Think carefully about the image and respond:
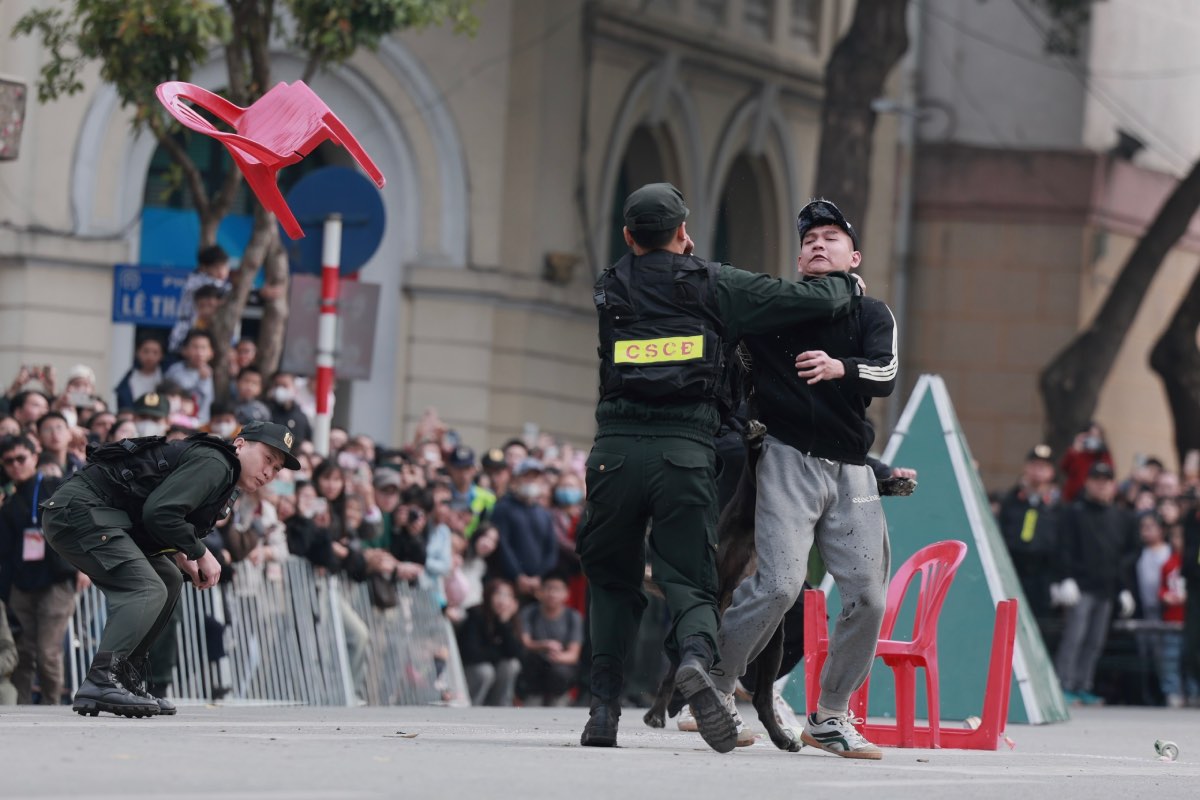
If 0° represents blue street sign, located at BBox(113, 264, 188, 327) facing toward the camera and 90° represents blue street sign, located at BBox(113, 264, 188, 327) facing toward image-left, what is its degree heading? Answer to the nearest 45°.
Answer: approximately 0°

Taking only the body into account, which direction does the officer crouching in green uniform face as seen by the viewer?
to the viewer's right

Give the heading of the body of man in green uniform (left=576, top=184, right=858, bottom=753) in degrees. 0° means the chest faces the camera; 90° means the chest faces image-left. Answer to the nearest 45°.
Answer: approximately 180°

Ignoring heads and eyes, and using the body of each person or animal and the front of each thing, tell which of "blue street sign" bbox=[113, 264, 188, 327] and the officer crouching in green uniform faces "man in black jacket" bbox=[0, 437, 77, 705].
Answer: the blue street sign

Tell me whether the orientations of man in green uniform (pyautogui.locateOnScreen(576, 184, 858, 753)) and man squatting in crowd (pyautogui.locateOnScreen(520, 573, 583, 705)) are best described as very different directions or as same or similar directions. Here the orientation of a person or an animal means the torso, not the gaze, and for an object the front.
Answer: very different directions

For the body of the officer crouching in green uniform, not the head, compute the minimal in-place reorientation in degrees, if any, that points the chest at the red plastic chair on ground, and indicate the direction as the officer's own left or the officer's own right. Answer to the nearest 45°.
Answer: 0° — they already face it

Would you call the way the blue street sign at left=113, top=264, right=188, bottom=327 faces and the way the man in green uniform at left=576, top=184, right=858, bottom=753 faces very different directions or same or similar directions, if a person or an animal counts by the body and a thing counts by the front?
very different directions

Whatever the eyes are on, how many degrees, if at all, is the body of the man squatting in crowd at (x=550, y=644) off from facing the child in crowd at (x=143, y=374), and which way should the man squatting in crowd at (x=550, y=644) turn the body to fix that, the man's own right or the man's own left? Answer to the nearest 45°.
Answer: approximately 90° to the man's own right

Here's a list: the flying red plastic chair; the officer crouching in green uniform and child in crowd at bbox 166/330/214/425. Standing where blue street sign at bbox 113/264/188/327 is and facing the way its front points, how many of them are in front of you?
3

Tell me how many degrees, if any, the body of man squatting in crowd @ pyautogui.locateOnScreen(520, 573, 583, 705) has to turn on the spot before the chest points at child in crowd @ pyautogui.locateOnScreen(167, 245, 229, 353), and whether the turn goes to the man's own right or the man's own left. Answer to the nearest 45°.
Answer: approximately 90° to the man's own right
